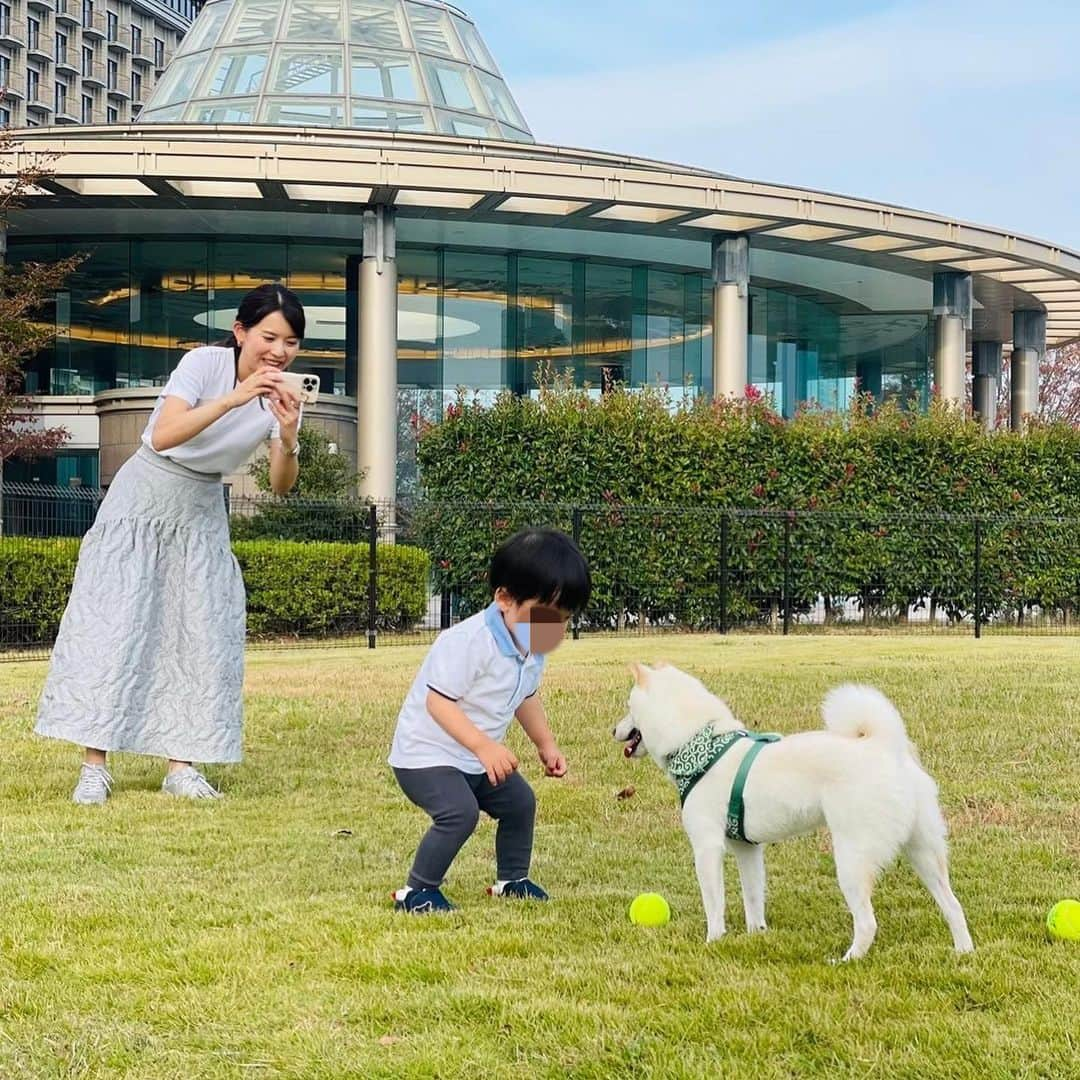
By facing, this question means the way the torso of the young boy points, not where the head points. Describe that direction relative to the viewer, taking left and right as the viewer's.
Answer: facing the viewer and to the right of the viewer

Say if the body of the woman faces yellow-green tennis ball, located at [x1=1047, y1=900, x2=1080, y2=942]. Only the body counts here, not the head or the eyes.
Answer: yes

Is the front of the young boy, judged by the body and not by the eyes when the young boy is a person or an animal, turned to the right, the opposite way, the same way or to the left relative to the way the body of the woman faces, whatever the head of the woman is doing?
the same way

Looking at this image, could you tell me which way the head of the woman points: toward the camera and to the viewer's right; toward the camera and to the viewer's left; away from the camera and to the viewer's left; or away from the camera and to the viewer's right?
toward the camera and to the viewer's right

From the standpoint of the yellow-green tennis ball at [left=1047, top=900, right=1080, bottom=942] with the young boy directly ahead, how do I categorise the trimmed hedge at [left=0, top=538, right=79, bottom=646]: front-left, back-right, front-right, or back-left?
front-right

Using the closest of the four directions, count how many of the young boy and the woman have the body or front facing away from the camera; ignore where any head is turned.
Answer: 0

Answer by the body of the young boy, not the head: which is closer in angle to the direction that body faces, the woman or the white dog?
the white dog

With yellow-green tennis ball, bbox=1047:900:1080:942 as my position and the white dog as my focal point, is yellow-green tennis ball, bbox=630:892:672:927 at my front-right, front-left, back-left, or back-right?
front-right

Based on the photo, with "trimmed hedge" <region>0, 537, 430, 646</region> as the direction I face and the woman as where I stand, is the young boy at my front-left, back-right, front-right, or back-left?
back-right

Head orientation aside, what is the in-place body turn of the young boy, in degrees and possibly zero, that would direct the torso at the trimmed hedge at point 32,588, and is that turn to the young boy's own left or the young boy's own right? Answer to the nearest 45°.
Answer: approximately 180°

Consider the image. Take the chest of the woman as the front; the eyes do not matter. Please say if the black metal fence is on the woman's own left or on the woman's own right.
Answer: on the woman's own left

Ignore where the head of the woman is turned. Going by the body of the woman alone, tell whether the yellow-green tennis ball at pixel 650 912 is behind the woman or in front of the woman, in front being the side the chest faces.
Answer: in front

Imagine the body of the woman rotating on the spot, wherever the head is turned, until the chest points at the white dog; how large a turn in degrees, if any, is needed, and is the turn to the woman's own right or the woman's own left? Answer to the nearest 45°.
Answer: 0° — they already face it

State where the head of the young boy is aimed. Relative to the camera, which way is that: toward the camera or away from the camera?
toward the camera
